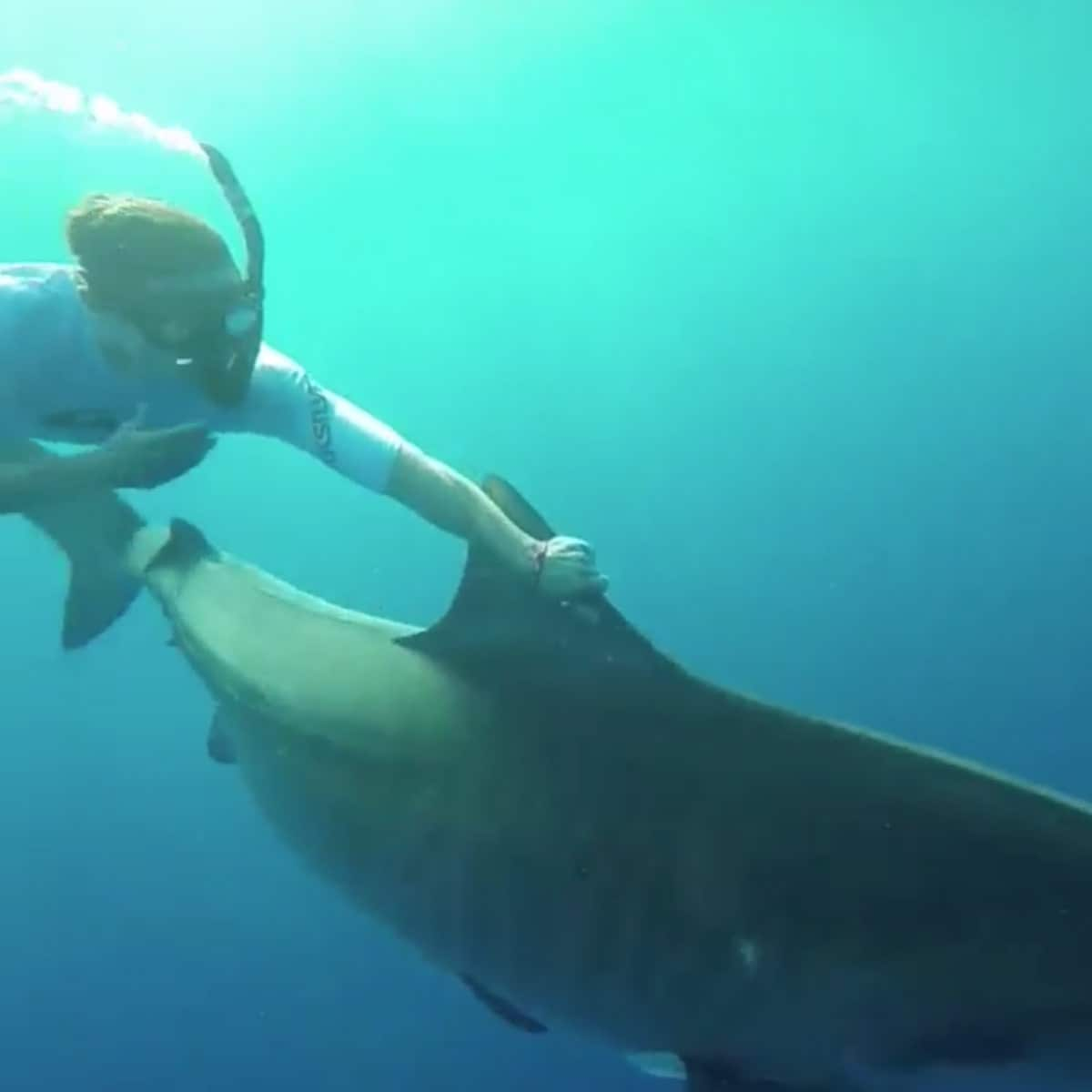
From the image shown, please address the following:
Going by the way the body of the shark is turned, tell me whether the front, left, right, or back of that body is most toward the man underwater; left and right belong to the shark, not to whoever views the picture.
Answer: back

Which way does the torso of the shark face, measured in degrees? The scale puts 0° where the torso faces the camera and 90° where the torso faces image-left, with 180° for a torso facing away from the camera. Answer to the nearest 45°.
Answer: approximately 315°
